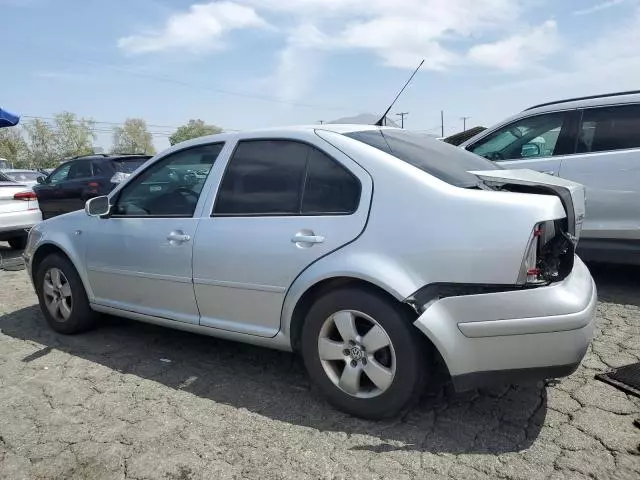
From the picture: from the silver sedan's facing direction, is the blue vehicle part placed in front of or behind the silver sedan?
in front

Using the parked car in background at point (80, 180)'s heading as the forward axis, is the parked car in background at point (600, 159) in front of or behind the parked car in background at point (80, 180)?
behind

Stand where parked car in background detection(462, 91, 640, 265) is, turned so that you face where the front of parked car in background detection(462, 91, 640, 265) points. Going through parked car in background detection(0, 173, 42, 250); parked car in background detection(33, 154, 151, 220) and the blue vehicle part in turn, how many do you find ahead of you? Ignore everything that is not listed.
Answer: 3

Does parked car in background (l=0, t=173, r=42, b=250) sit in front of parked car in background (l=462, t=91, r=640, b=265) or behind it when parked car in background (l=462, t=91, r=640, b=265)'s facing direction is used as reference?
in front

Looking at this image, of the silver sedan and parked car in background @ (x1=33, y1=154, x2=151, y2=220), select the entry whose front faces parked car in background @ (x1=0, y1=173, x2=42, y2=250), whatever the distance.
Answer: the silver sedan

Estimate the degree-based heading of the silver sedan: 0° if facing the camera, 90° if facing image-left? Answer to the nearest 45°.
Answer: approximately 135°

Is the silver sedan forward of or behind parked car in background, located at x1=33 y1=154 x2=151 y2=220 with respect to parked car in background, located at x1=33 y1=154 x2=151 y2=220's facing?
behind

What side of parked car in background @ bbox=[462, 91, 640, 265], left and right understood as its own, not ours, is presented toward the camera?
left

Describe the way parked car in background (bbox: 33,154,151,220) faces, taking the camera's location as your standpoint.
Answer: facing away from the viewer and to the left of the viewer

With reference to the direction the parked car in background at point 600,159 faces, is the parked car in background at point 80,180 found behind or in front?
in front

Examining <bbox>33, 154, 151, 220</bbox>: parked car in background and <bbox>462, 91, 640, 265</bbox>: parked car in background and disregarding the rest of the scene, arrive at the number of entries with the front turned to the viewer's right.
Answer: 0
